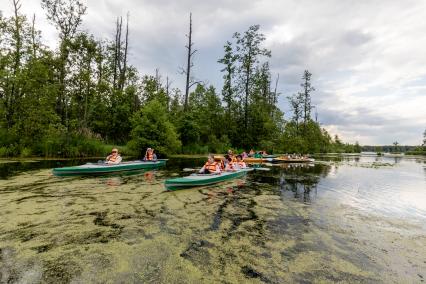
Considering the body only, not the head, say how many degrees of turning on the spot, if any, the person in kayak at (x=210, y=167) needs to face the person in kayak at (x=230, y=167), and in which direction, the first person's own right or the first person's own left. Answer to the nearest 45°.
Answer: approximately 180°

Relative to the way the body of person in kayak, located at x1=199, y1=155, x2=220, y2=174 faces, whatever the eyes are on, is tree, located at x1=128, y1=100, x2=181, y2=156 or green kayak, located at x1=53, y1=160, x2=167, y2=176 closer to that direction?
the green kayak

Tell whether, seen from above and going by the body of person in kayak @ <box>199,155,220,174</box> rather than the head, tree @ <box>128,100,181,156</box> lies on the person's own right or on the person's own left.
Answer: on the person's own right

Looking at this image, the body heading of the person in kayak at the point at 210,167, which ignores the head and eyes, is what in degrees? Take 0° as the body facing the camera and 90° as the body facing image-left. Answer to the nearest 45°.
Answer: approximately 45°

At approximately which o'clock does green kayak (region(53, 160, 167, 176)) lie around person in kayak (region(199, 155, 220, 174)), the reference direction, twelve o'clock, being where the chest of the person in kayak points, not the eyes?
The green kayak is roughly at 2 o'clock from the person in kayak.
